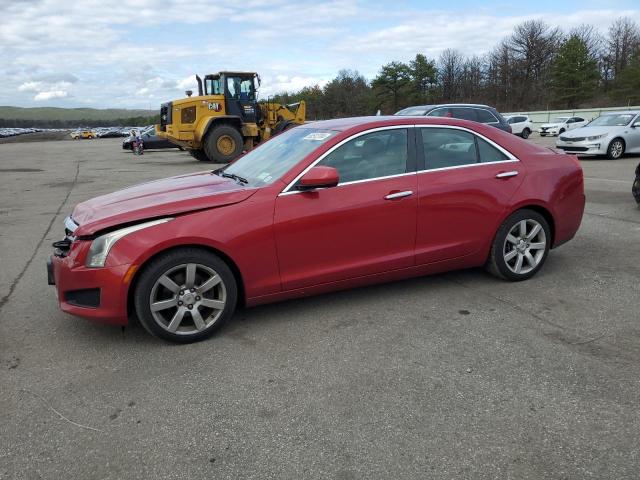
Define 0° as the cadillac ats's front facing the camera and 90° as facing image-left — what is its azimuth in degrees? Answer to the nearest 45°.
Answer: approximately 45°

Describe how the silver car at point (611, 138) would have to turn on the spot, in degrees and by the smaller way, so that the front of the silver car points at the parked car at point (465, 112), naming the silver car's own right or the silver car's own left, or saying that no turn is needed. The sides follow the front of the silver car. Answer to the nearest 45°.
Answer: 0° — it already faces it

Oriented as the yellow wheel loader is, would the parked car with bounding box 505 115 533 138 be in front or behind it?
in front

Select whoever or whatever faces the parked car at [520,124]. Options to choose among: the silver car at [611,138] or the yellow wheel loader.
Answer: the yellow wheel loader

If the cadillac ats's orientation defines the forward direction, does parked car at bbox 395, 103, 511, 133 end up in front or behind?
behind

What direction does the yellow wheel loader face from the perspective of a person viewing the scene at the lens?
facing away from the viewer and to the right of the viewer

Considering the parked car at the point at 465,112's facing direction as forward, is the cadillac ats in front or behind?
in front

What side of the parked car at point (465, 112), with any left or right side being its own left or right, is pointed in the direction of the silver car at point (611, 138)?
back

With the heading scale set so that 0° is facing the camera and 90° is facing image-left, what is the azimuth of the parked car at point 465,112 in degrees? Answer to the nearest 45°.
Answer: approximately 45°
